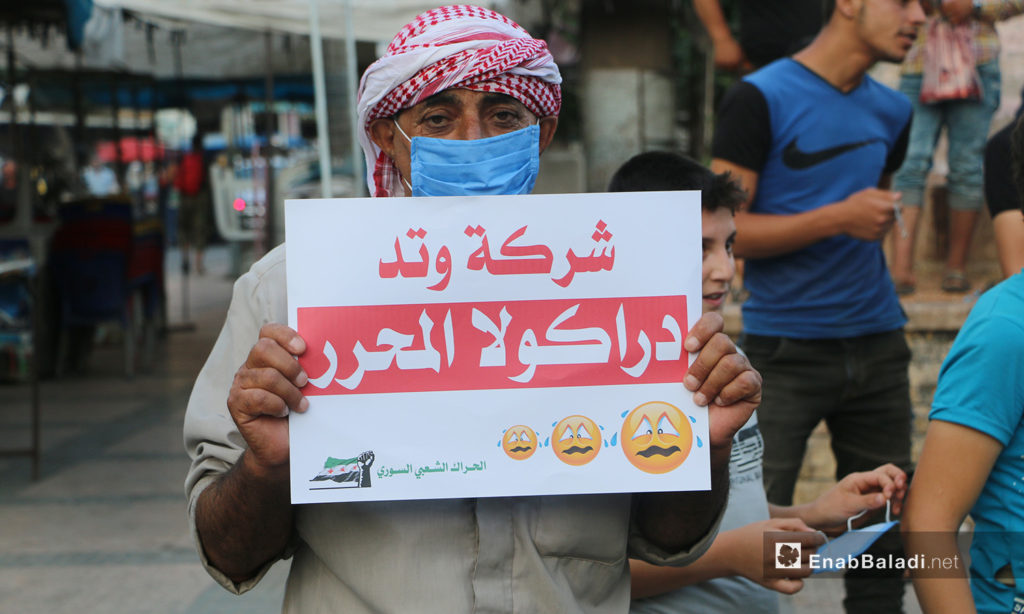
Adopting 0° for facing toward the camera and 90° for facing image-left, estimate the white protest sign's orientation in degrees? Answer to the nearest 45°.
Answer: approximately 0°

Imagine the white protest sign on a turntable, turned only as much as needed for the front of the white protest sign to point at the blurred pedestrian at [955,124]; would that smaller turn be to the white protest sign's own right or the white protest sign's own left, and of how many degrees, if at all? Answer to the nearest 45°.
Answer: approximately 135° to the white protest sign's own left

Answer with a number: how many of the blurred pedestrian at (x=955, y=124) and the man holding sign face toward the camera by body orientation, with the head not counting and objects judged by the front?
2

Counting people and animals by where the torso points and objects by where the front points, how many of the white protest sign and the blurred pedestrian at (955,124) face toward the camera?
2

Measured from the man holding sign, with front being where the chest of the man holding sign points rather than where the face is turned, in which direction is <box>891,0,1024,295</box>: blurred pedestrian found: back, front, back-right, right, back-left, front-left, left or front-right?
back-left

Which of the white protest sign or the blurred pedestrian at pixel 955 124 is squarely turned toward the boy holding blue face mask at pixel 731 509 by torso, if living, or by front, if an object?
the blurred pedestrian at pixel 955 124

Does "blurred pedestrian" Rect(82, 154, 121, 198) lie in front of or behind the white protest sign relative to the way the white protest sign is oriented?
behind

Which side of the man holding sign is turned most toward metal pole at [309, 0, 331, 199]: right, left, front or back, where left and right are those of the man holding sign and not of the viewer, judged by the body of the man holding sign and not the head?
back

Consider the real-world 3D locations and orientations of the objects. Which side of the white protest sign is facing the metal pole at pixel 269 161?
back

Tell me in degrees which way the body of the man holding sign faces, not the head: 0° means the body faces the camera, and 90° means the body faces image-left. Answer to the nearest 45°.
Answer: approximately 0°
